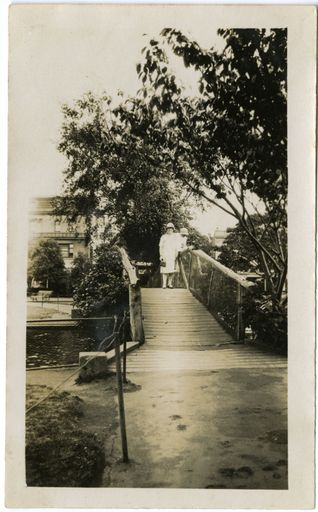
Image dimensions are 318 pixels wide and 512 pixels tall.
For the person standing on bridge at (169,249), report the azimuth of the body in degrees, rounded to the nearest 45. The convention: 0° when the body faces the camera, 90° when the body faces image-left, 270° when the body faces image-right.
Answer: approximately 0°

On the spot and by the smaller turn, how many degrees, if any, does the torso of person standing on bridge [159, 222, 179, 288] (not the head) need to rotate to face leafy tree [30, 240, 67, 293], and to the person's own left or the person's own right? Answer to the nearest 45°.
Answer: approximately 90° to the person's own right
